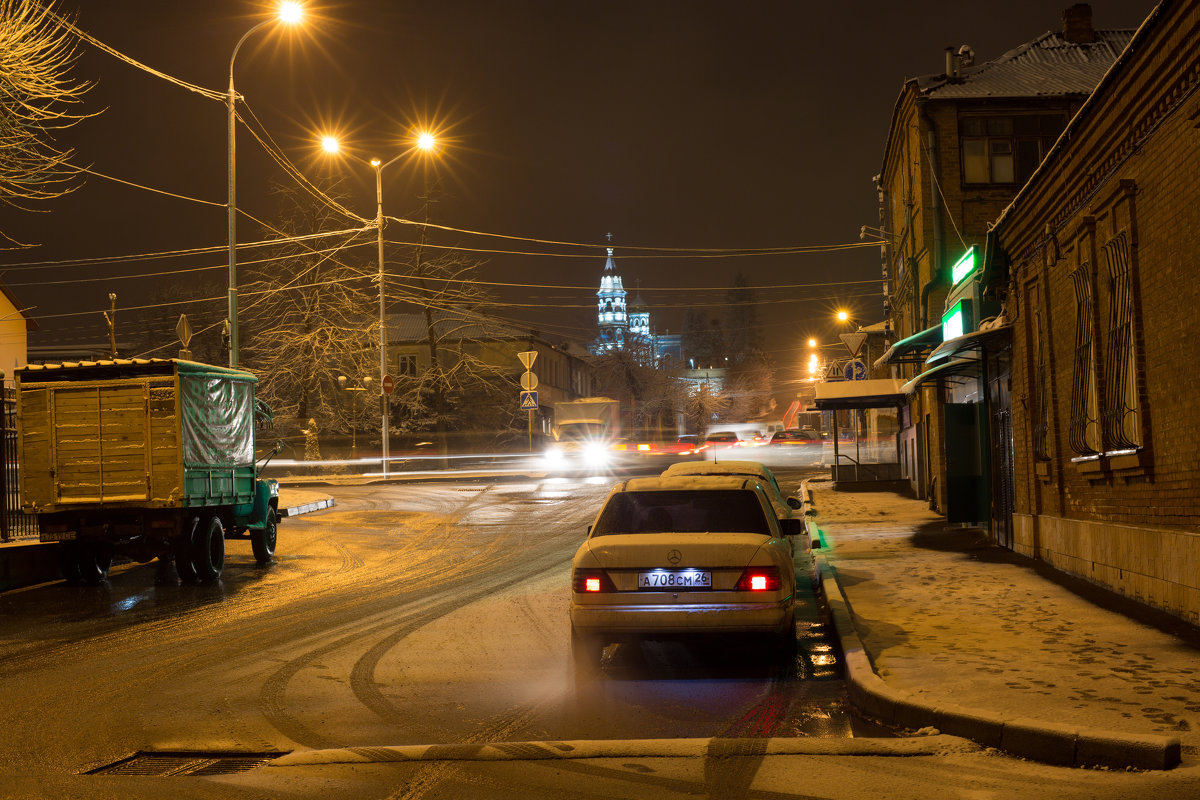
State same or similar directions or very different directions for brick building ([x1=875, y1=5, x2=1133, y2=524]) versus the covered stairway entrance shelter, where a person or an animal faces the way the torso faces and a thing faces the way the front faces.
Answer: same or similar directions

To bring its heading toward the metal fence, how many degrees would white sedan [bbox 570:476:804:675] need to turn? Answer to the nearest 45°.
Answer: approximately 45° to its left

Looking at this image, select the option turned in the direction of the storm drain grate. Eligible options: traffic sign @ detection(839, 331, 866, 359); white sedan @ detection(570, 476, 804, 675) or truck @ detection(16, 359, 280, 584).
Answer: the traffic sign

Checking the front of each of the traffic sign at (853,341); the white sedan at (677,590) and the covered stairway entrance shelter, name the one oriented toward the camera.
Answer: the traffic sign

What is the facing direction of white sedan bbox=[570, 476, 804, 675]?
away from the camera

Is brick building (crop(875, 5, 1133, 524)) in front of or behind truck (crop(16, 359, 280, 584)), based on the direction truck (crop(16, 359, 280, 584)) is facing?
in front

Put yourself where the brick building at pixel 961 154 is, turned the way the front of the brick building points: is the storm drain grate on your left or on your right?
on your left

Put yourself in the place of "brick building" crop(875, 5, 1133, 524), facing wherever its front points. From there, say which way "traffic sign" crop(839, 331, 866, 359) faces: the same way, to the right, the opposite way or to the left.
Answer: to the left

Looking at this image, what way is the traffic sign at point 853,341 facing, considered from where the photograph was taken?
facing the viewer

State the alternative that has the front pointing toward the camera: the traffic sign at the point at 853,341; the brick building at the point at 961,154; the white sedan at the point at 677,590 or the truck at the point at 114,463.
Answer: the traffic sign

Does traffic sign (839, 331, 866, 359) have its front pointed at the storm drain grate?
yes

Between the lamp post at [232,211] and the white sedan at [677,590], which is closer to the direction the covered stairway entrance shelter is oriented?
the lamp post

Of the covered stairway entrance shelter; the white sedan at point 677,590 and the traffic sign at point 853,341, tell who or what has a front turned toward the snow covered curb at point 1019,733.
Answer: the traffic sign

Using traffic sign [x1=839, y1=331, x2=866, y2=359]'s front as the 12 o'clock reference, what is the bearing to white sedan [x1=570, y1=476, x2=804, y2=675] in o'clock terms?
The white sedan is roughly at 12 o'clock from the traffic sign.

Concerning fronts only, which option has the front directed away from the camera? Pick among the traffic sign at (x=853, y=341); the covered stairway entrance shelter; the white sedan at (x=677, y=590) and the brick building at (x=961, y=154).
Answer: the white sedan

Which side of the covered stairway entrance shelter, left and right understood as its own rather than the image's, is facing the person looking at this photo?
left

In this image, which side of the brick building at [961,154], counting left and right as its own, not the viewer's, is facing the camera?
left
